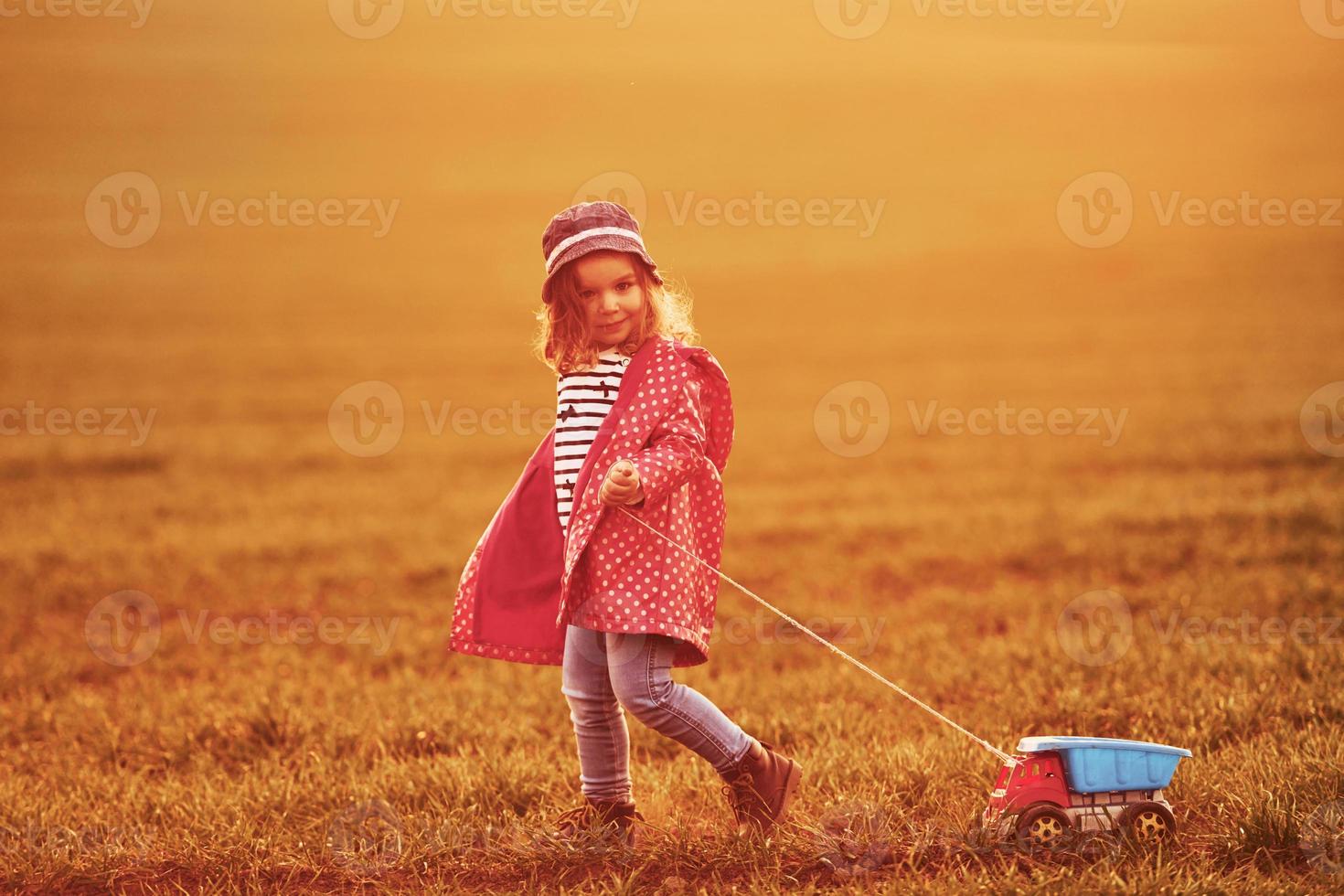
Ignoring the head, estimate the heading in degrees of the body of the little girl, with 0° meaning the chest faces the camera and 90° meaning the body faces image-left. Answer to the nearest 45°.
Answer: approximately 45°

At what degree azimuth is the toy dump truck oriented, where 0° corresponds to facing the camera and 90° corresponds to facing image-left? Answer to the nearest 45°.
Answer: approximately 90°

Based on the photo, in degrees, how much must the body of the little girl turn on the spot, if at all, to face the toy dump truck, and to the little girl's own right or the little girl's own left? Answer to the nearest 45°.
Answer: approximately 135° to the little girl's own left

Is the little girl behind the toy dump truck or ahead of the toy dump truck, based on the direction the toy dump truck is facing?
ahead
